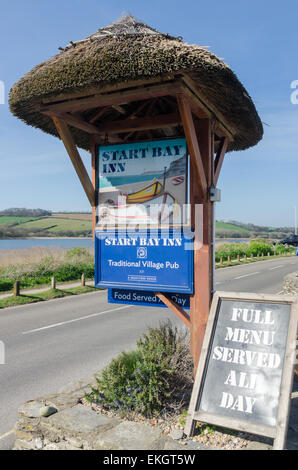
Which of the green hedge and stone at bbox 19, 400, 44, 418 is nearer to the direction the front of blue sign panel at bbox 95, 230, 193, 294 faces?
the stone

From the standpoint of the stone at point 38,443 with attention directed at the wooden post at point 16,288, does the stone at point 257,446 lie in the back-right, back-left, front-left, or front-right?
back-right

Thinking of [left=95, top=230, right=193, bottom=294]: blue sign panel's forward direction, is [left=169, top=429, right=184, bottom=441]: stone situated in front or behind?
in front

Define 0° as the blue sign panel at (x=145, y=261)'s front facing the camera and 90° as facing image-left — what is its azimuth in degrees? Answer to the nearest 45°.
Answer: approximately 0°

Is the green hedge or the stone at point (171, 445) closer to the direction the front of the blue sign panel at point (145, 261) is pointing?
the stone

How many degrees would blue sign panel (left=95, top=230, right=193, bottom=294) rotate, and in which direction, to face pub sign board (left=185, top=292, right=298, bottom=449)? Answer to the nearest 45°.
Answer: approximately 45° to its left

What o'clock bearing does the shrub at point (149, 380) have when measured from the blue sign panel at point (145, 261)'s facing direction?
The shrub is roughly at 12 o'clock from the blue sign panel.

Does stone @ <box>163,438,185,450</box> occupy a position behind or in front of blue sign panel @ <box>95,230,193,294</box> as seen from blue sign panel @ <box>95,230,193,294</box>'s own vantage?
in front

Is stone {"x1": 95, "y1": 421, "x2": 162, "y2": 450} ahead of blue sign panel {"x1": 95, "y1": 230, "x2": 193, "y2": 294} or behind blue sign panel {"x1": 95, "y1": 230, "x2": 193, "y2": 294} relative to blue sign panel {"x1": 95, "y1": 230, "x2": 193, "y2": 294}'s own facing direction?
ahead

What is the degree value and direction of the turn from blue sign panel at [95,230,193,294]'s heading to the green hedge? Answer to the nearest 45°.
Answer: approximately 180°
